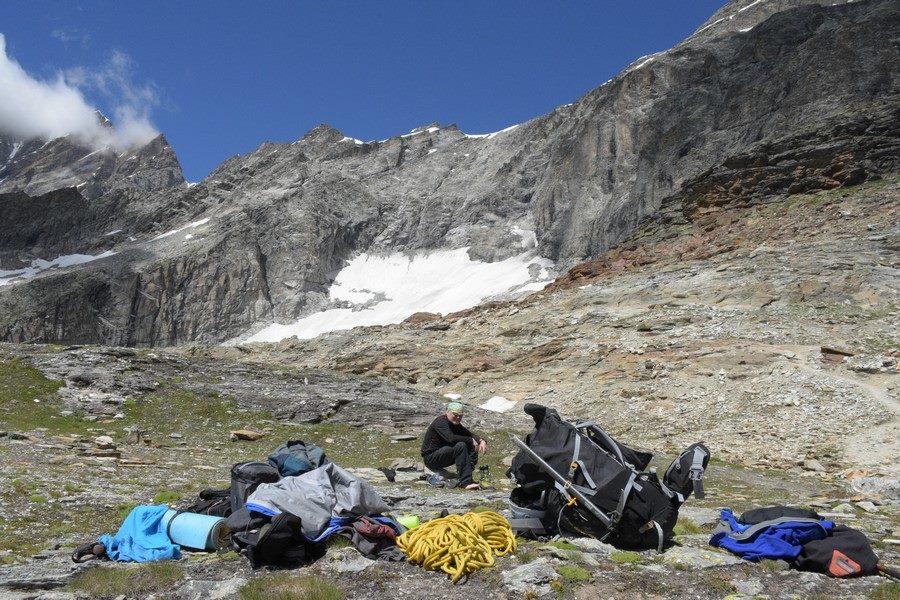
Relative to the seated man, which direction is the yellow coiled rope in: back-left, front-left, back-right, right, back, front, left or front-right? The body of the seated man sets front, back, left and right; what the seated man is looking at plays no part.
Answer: front-right

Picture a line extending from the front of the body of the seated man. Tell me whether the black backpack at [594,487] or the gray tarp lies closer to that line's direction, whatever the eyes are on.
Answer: the black backpack

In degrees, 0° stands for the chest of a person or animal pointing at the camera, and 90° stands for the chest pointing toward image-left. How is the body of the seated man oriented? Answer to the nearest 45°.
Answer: approximately 315°

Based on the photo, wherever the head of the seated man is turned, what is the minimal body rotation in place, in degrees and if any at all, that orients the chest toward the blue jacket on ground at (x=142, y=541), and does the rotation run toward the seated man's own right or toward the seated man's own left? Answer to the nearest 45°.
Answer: approximately 90° to the seated man's own right

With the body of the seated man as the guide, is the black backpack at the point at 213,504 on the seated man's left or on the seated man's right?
on the seated man's right

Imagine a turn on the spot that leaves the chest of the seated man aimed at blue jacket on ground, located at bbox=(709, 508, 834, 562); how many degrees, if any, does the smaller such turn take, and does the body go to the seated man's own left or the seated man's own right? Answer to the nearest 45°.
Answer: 0° — they already face it

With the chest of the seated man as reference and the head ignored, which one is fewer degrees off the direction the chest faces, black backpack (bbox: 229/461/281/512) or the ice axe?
the ice axe

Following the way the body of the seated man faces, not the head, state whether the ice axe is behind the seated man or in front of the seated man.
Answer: in front

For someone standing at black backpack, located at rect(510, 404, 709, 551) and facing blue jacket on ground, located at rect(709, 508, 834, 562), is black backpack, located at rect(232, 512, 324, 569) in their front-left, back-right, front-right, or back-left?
back-right

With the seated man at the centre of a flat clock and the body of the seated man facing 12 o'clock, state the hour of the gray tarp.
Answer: The gray tarp is roughly at 2 o'clock from the seated man.

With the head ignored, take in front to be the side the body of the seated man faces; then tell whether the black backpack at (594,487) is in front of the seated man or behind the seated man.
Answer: in front

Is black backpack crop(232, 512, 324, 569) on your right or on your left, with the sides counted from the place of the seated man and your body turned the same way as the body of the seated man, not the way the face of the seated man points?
on your right
